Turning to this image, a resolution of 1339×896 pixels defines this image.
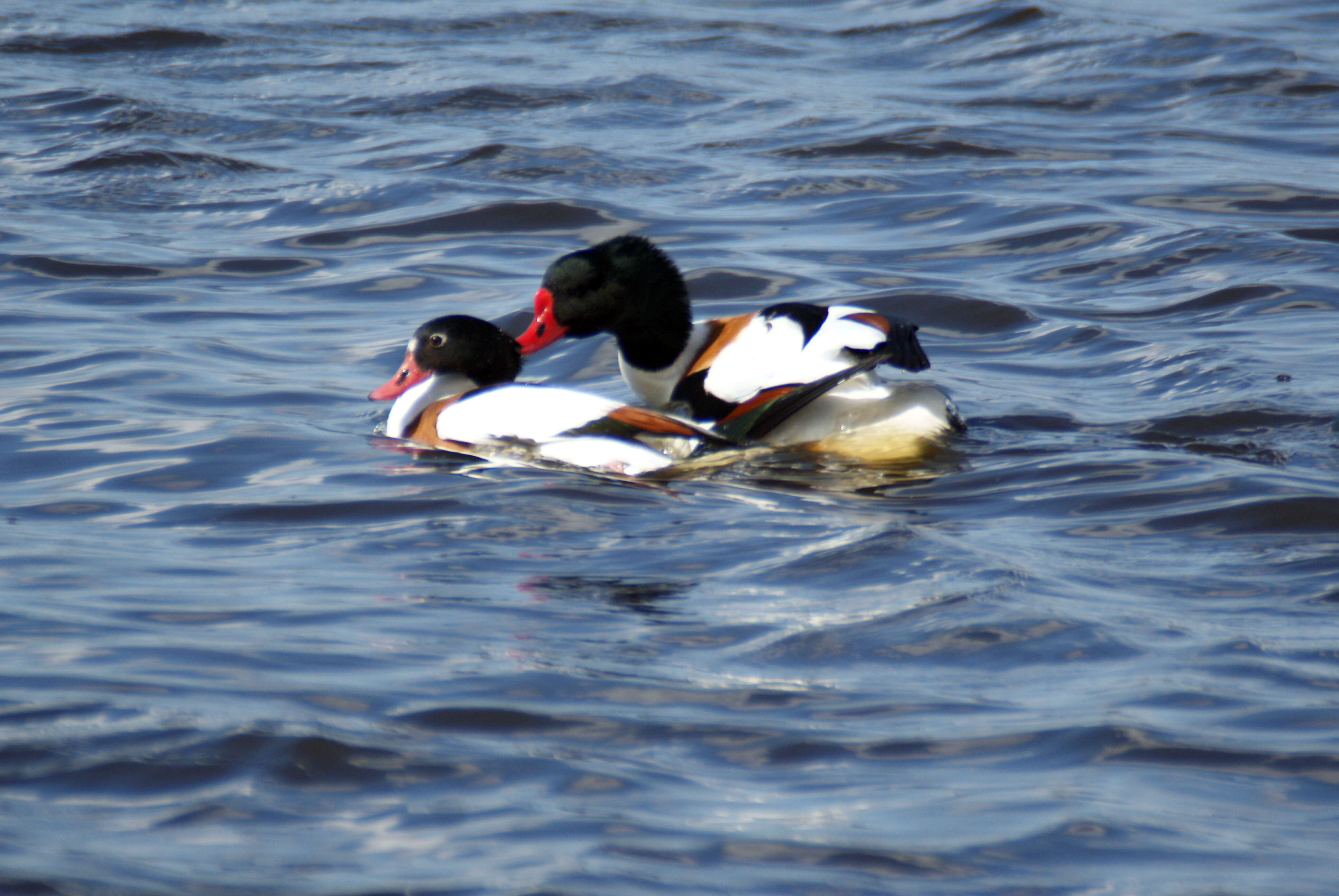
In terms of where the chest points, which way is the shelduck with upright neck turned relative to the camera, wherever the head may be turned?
to the viewer's left

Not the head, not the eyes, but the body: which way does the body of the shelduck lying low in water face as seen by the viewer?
to the viewer's left
